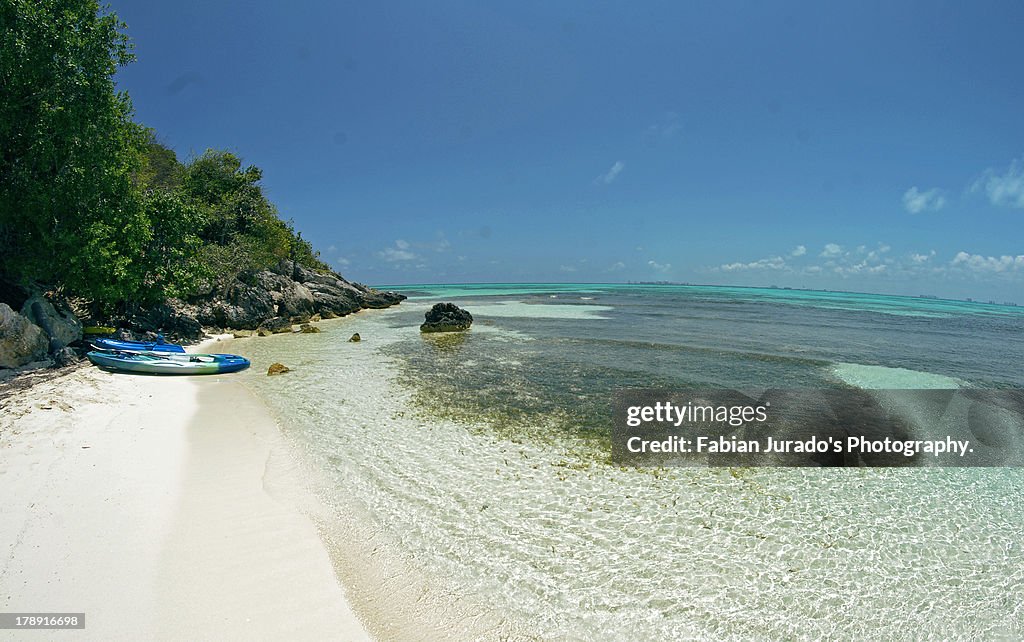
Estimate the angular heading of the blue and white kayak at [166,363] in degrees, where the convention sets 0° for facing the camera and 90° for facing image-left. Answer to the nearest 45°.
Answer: approximately 90°

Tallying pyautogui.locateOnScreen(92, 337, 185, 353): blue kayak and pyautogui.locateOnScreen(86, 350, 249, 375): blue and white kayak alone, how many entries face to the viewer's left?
2

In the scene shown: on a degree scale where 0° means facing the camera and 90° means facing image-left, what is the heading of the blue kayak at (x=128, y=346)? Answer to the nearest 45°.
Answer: approximately 90°
